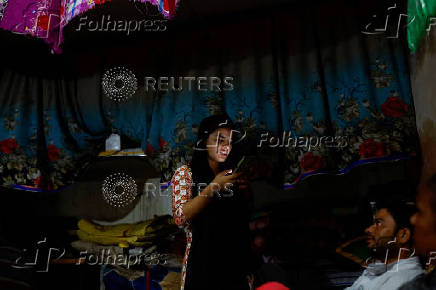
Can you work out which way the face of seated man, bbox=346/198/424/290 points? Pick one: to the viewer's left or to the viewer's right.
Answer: to the viewer's left

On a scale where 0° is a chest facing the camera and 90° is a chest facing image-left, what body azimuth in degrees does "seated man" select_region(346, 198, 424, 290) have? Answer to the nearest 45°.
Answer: approximately 90°
